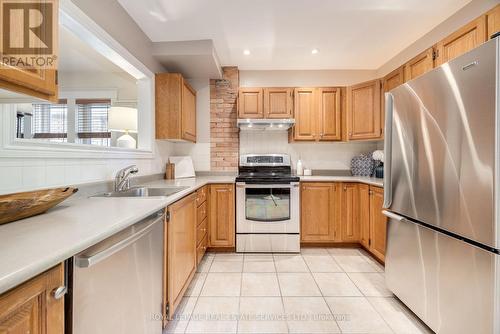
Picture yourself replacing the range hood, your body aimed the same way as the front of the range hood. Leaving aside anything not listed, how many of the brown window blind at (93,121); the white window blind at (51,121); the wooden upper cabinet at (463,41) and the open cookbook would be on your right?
3

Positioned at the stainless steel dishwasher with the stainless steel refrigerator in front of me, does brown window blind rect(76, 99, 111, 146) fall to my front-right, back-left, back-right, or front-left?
back-left

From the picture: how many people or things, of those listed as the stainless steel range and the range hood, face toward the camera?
2

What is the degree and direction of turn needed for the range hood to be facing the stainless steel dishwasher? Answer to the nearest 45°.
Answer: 0° — it already faces it

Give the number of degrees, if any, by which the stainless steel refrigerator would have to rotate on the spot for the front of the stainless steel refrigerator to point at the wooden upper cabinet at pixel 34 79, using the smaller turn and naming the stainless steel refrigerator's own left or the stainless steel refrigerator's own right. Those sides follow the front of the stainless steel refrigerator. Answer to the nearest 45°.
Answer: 0° — it already faces it

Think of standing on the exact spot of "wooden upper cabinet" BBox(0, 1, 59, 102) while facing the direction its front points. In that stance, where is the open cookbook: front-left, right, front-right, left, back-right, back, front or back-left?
left

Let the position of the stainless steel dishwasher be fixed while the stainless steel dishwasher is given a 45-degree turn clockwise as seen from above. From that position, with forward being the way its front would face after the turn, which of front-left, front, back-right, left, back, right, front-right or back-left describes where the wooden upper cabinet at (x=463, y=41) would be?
left

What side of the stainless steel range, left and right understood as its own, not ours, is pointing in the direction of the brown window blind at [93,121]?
right

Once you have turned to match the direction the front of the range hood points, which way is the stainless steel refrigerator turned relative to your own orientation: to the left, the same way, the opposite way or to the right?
to the right

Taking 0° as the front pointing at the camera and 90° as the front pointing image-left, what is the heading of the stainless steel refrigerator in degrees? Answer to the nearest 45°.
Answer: approximately 45°

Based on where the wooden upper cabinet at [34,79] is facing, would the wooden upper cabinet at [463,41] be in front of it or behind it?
in front

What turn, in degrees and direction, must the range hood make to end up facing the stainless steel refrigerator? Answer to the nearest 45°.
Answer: approximately 45° to its left

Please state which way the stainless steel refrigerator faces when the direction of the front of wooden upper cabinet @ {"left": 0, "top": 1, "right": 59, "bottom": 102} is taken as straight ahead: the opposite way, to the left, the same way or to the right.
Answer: the opposite way

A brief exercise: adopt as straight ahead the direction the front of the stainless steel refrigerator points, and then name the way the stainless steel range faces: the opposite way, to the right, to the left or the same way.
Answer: to the left

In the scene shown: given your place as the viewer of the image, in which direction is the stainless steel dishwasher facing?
facing the viewer and to the right of the viewer

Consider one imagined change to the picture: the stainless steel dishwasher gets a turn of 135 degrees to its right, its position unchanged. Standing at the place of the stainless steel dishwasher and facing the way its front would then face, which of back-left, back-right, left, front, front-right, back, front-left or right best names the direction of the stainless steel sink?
right
